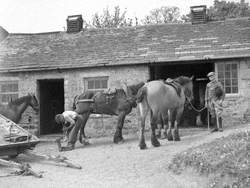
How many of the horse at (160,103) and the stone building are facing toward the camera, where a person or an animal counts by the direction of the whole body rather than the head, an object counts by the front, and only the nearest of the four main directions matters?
1

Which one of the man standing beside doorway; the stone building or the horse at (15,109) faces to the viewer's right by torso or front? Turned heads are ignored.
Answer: the horse

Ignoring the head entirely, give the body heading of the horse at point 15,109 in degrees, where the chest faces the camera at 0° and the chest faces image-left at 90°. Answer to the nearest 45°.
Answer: approximately 270°

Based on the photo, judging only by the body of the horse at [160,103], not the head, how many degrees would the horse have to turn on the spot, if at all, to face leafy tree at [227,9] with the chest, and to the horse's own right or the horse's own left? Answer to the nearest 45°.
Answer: approximately 45° to the horse's own left

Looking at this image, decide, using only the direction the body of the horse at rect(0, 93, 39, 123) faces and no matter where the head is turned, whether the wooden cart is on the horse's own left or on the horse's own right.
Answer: on the horse's own right

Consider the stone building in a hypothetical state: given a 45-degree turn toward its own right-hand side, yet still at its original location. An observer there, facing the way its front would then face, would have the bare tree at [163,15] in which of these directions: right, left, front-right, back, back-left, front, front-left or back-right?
back-right
